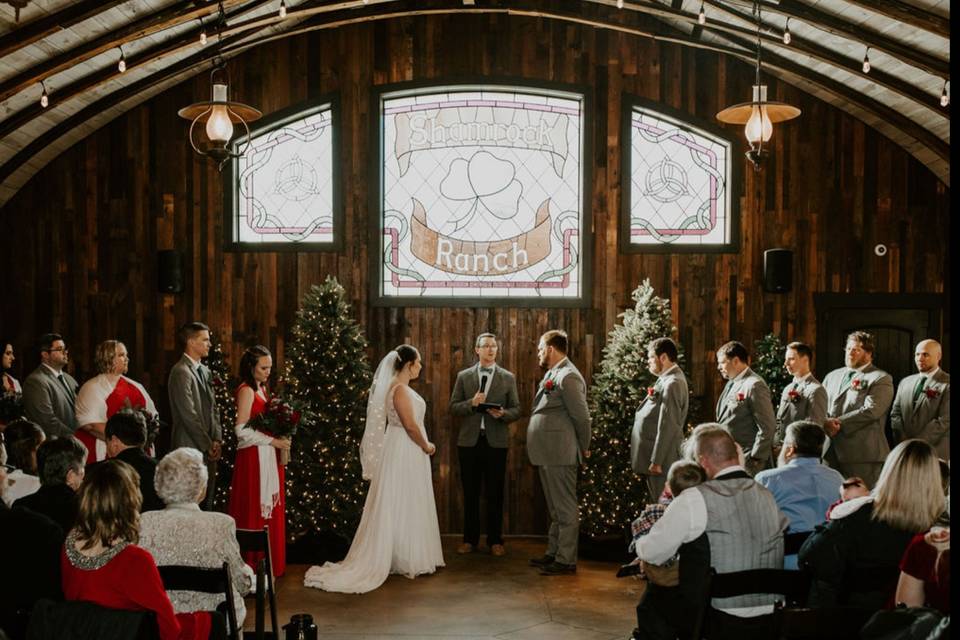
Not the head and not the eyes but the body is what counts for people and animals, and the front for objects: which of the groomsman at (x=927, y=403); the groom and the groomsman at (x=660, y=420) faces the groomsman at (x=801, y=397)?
the groomsman at (x=927, y=403)

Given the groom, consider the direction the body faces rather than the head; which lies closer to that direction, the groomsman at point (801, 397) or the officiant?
the officiant

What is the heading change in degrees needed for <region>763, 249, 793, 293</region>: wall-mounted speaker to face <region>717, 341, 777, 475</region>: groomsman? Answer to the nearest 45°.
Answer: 0° — it already faces them

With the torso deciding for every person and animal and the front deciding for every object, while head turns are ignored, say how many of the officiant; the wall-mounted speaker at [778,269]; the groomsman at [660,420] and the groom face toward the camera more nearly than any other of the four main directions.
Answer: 2

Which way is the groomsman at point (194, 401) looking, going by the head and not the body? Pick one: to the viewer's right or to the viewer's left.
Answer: to the viewer's right

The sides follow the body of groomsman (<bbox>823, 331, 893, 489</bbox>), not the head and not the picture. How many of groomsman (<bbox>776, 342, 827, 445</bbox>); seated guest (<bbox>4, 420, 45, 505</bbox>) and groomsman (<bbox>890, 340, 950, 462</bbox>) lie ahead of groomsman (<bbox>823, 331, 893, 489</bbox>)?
2

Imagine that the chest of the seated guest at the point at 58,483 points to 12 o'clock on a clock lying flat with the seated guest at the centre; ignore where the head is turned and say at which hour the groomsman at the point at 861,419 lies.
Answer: The groomsman is roughly at 1 o'clock from the seated guest.

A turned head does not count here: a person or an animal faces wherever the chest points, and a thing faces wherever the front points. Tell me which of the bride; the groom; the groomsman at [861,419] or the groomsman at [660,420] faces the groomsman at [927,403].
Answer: the bride

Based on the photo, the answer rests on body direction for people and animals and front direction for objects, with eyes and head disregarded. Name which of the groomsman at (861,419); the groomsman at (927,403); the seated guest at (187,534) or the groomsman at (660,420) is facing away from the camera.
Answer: the seated guest

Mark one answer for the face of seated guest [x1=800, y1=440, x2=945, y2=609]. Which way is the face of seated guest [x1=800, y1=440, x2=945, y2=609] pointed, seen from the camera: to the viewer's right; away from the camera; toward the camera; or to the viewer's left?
away from the camera

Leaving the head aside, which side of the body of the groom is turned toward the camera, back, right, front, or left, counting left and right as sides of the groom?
left

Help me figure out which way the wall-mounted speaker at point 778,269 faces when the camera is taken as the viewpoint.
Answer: facing the viewer

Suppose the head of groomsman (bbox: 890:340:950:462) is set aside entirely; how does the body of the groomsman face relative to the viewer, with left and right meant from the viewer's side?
facing the viewer and to the left of the viewer

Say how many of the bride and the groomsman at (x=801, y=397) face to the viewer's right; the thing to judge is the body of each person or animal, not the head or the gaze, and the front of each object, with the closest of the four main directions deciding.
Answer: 1

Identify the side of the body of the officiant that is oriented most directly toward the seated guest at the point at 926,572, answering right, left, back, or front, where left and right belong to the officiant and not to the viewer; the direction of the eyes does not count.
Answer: front

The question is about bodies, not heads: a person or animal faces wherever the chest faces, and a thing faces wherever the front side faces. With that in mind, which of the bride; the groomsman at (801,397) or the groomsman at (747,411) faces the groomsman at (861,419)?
the bride

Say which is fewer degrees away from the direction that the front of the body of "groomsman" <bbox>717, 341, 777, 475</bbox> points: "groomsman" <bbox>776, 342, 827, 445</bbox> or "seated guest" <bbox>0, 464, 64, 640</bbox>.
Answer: the seated guest

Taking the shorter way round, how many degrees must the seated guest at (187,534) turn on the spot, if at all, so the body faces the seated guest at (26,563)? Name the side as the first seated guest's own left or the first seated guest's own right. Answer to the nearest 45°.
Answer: approximately 135° to the first seated guest's own left

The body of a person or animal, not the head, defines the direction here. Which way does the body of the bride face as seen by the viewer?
to the viewer's right

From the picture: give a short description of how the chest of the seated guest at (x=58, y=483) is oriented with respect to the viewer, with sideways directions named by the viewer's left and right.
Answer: facing away from the viewer and to the right of the viewer

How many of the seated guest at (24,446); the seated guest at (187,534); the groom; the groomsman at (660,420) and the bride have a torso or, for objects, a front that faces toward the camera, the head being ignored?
0

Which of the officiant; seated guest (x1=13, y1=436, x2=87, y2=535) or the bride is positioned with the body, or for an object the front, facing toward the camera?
the officiant
